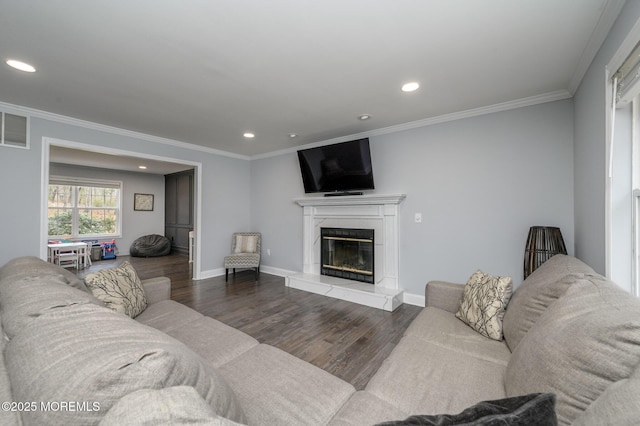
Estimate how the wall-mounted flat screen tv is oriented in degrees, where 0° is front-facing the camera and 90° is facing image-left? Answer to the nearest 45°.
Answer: approximately 45°

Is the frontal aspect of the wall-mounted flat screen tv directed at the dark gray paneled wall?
no

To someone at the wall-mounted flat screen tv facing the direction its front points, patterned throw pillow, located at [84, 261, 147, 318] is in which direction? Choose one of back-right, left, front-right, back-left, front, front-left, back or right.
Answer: front

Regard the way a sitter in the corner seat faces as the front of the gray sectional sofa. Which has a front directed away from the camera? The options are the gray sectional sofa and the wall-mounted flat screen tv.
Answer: the gray sectional sofa

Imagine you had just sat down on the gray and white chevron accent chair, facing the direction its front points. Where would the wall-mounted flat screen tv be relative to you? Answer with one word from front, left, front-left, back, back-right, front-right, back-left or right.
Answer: front-left

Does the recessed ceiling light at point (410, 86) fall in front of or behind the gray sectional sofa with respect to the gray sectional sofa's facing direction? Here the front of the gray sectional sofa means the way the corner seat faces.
in front

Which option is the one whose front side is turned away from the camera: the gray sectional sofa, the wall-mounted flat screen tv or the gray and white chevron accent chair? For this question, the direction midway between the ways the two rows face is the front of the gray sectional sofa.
the gray sectional sofa

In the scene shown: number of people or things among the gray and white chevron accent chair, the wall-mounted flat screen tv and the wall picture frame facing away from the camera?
0

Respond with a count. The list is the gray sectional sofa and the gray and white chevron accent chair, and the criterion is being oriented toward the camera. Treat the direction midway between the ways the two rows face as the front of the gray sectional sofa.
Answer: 1

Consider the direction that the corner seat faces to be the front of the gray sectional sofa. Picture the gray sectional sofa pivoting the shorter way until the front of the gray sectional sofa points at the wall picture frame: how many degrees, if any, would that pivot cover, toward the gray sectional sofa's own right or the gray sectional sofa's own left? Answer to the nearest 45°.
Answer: approximately 45° to the gray sectional sofa's own left

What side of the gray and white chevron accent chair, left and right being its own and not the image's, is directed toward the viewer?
front

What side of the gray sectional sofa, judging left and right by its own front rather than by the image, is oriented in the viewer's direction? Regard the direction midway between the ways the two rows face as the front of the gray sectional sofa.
back

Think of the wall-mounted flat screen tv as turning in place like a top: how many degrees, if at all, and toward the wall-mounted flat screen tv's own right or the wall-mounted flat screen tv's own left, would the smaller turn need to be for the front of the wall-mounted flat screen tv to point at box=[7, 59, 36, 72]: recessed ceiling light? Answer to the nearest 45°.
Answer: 0° — it already faces it

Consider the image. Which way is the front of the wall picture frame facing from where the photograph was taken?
facing the viewer and to the right of the viewer

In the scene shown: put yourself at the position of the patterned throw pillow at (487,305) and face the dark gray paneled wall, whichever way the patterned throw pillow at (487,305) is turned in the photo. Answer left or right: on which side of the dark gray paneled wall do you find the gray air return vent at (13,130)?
left

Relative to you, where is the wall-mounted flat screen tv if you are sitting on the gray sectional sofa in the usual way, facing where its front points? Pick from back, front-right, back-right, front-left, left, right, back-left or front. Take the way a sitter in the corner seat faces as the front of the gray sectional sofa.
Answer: front

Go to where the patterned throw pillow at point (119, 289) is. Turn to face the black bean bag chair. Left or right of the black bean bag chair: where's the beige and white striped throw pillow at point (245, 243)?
right

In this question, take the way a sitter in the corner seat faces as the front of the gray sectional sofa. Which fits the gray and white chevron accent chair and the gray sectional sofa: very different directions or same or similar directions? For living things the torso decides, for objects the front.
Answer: very different directions
